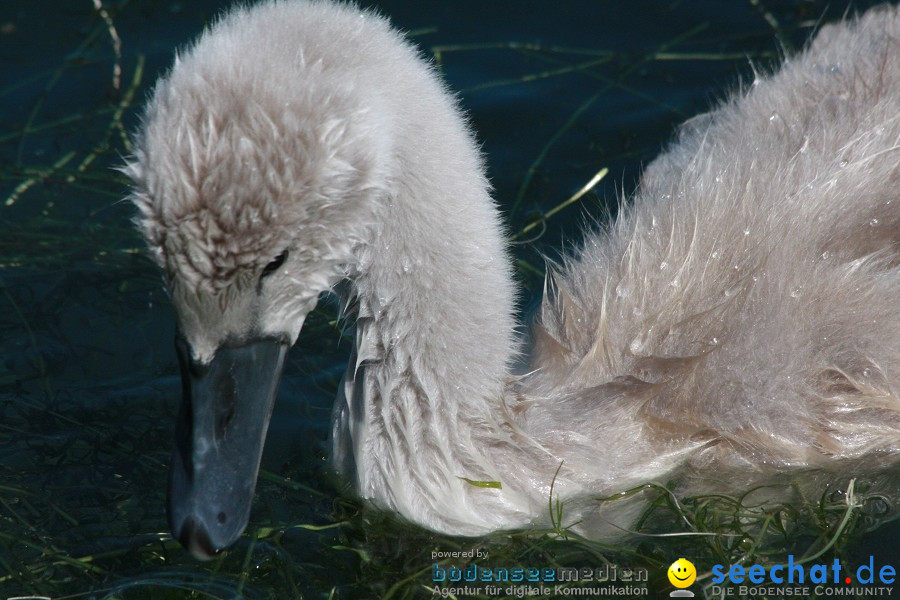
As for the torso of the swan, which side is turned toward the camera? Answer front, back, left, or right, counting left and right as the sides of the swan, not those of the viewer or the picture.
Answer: left
